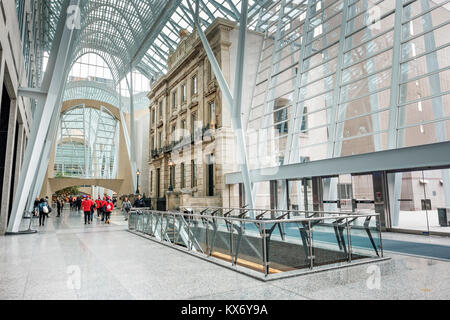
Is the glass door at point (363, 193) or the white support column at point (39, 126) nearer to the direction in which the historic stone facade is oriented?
the white support column

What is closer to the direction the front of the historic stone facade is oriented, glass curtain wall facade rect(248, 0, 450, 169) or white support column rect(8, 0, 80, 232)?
the white support column

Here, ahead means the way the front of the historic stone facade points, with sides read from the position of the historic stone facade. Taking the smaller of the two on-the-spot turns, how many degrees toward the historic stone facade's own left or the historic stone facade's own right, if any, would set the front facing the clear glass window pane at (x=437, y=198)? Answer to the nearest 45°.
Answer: approximately 90° to the historic stone facade's own left

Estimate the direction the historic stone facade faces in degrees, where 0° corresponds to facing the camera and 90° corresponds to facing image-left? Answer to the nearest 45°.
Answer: approximately 45°

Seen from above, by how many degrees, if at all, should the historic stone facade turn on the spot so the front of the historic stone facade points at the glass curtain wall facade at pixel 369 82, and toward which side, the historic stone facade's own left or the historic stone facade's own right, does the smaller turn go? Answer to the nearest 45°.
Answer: approximately 90° to the historic stone facade's own left

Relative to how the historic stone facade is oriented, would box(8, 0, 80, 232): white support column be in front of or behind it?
in front

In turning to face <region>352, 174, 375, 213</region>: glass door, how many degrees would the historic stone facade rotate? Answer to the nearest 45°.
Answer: approximately 90° to its left

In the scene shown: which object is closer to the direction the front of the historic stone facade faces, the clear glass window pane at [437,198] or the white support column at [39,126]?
the white support column
